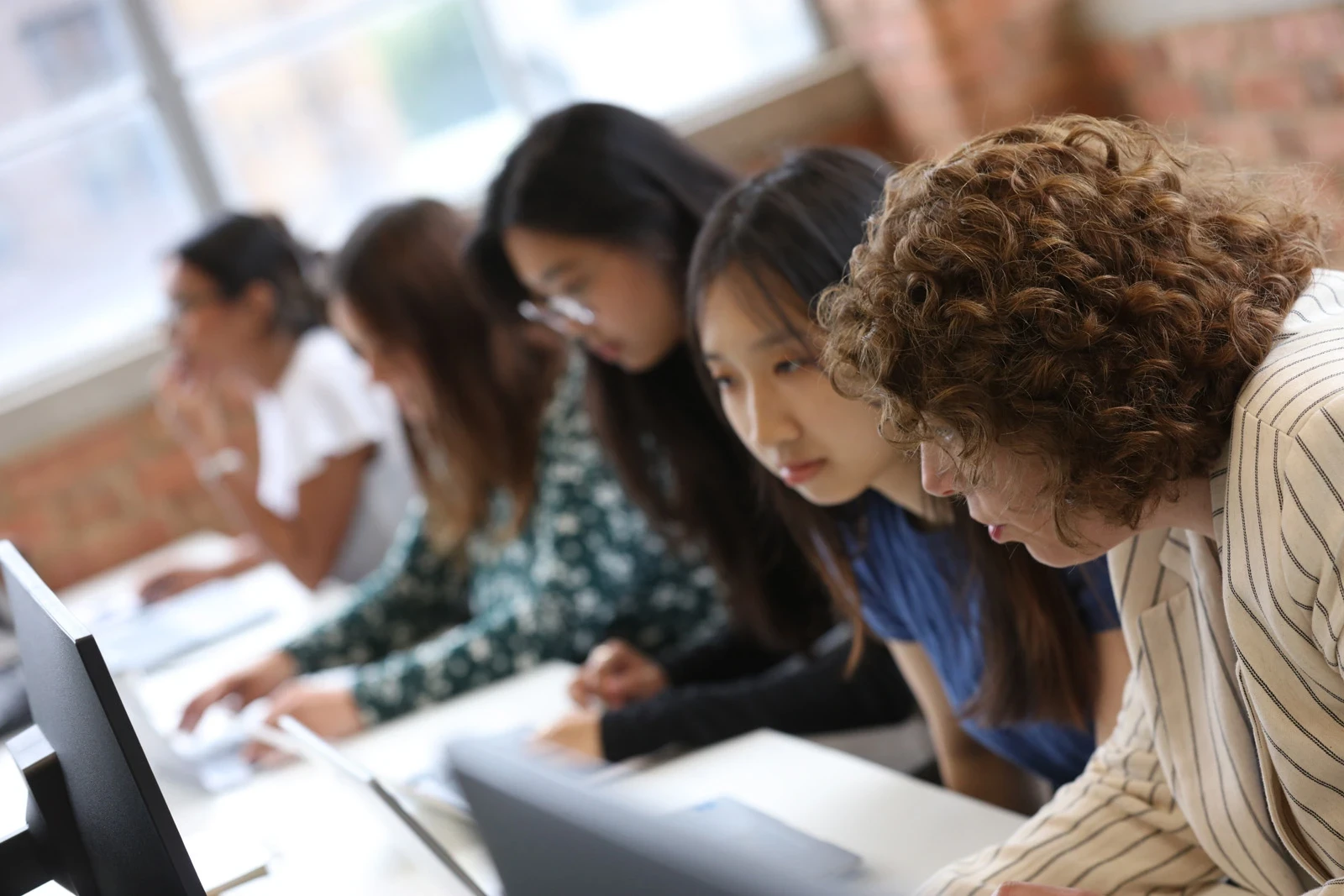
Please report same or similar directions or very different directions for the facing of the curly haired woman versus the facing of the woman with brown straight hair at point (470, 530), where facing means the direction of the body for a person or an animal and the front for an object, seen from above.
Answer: same or similar directions

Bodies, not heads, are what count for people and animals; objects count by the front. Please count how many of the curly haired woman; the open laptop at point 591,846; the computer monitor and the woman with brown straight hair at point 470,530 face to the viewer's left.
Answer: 2

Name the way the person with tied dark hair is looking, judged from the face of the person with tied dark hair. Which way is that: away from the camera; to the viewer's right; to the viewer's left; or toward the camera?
to the viewer's left

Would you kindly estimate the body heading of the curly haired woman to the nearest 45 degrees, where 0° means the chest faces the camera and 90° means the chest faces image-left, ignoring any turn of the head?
approximately 90°

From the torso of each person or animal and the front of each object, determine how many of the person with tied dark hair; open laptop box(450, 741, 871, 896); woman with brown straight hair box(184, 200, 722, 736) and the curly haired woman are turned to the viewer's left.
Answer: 3

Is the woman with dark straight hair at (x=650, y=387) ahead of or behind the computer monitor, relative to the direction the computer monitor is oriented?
ahead

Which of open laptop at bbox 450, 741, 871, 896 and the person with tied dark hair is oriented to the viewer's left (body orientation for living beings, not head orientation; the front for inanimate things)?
the person with tied dark hair

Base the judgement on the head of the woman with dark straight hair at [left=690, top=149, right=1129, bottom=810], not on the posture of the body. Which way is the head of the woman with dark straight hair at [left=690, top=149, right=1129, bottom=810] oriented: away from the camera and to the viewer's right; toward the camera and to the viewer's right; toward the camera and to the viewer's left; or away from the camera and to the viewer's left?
toward the camera and to the viewer's left

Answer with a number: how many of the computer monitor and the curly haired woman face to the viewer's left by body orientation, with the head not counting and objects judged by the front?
1

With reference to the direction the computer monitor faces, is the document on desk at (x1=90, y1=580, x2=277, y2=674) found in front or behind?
in front

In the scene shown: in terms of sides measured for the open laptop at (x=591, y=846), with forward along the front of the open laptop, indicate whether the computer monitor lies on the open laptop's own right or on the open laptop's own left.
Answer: on the open laptop's own left

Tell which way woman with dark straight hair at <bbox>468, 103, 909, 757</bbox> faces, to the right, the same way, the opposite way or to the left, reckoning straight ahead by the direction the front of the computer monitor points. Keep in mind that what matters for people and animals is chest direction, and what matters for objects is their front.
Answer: the opposite way

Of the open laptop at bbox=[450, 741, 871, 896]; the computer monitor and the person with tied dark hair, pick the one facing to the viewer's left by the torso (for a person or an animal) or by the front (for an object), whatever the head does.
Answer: the person with tied dark hair

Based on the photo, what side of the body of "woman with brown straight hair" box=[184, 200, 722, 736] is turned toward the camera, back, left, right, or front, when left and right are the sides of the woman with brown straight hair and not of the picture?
left

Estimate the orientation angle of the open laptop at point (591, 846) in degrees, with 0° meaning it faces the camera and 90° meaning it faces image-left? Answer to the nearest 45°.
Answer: approximately 225°
